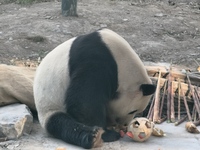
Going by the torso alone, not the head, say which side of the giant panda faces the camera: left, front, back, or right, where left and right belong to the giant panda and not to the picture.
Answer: right
